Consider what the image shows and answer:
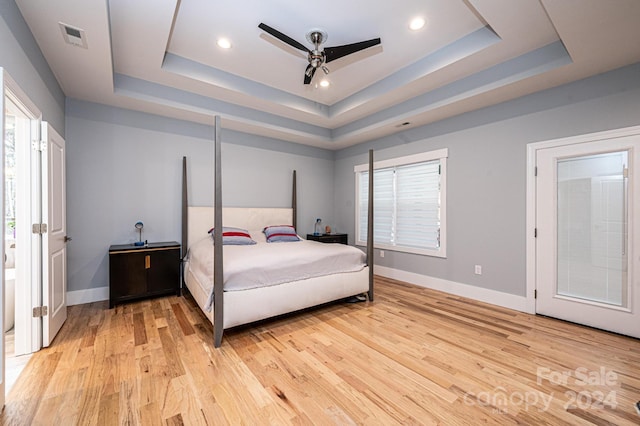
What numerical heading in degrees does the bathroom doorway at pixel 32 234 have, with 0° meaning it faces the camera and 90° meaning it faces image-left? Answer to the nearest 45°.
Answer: approximately 270°

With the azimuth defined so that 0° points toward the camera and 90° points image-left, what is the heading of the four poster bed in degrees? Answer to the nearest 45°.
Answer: approximately 315°

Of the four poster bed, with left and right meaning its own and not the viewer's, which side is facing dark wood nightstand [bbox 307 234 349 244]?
left

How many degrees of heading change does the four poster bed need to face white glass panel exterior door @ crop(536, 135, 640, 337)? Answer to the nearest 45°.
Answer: approximately 45° to its left

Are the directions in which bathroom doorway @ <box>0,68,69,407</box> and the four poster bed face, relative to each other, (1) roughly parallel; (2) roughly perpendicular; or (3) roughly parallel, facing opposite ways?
roughly perpendicular
